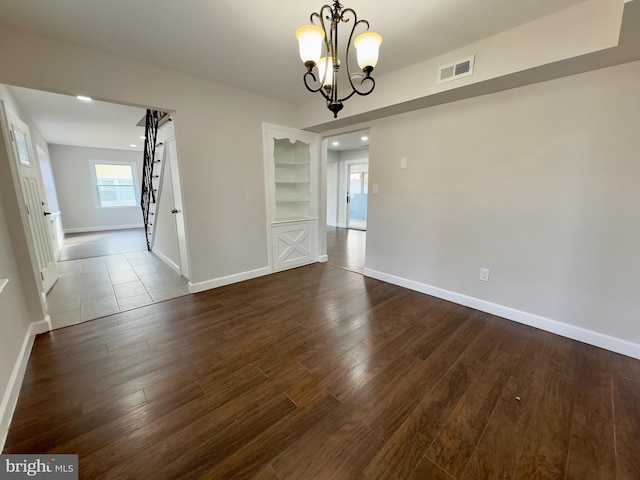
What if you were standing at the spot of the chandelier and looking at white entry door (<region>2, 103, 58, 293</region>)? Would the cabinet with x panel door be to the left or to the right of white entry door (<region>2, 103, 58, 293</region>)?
right

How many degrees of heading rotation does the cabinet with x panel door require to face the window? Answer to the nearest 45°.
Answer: approximately 180°

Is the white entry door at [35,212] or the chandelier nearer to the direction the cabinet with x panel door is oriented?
the chandelier

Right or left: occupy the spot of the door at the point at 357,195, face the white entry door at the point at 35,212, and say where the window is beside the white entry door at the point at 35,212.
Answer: right

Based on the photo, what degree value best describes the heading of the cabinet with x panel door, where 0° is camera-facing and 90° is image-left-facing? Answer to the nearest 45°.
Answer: approximately 315°

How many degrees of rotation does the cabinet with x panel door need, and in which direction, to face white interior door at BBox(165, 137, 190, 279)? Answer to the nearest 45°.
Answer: approximately 90° to its right

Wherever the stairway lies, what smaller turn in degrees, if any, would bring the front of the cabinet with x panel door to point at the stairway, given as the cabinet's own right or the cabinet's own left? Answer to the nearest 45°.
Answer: approximately 135° to the cabinet's own right

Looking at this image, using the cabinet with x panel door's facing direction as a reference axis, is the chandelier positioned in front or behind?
in front

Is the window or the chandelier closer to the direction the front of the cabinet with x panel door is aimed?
the chandelier
